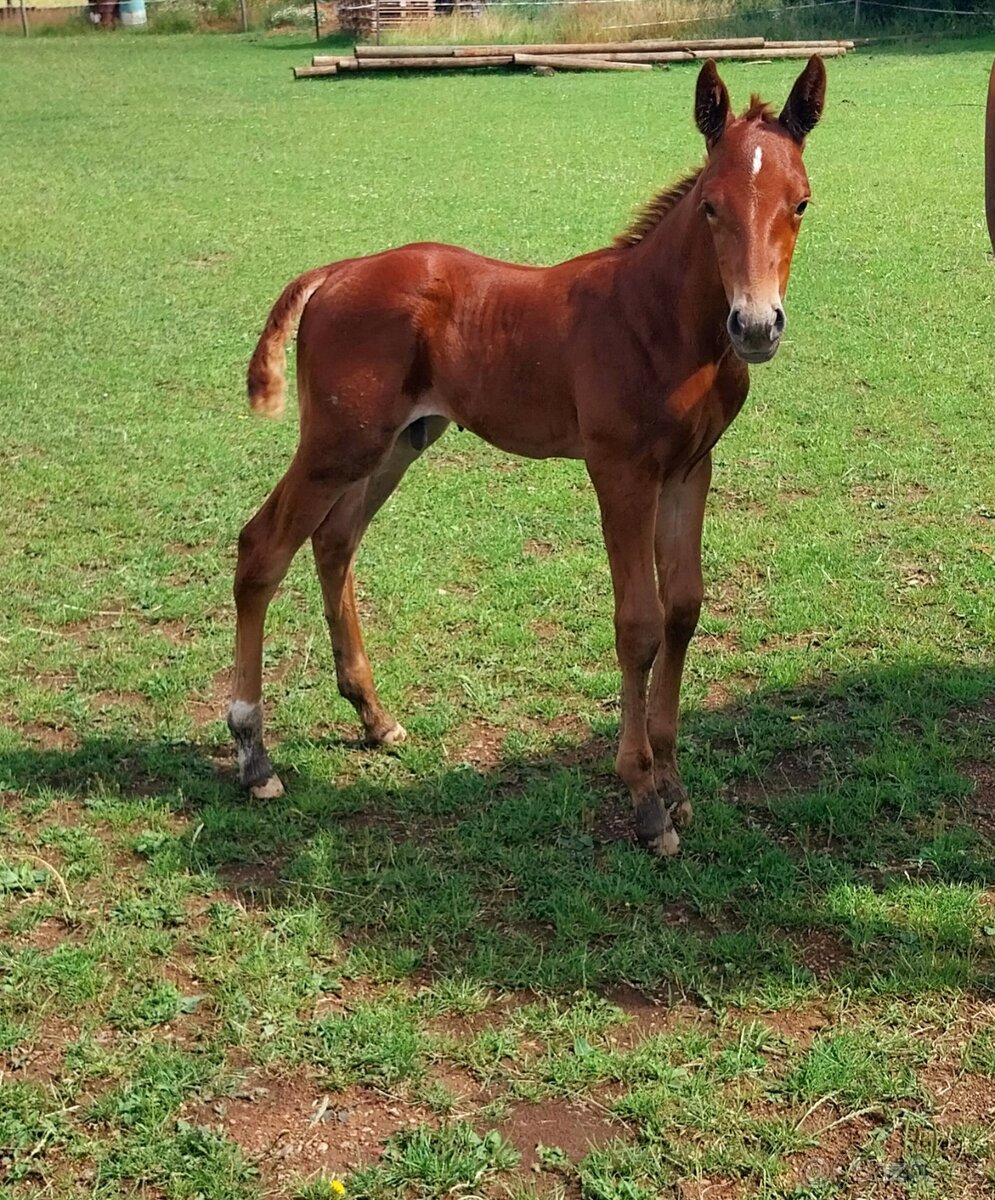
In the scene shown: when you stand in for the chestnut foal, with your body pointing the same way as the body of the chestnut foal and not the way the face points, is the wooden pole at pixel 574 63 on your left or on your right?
on your left

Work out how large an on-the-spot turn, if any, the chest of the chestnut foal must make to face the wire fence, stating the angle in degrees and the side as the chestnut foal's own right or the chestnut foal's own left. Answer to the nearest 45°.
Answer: approximately 135° to the chestnut foal's own left

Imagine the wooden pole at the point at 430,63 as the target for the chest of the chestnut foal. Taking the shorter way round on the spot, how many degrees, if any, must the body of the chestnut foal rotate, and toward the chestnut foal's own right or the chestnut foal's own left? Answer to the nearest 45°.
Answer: approximately 135° to the chestnut foal's own left

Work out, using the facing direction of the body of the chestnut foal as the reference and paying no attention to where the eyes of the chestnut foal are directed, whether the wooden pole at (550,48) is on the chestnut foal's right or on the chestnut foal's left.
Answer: on the chestnut foal's left

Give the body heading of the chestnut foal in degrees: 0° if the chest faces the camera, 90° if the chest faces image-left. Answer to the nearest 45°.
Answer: approximately 315°
